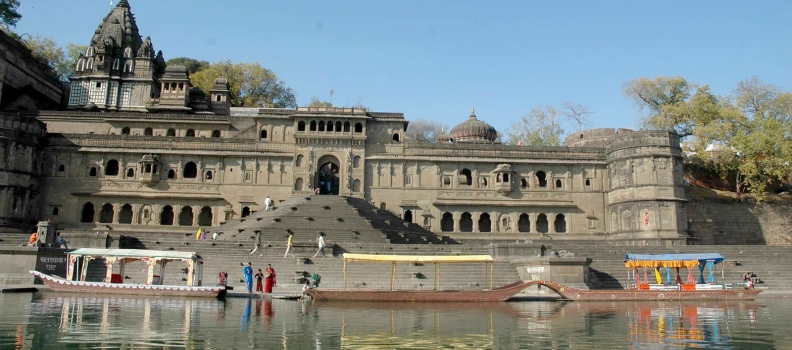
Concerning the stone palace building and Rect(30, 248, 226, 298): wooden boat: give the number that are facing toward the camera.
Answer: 1

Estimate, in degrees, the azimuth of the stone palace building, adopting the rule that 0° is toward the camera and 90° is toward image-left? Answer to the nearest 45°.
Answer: approximately 0°

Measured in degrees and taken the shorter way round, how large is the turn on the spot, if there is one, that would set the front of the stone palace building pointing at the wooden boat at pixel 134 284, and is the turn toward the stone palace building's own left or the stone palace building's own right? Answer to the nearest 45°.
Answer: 0° — it already faces it

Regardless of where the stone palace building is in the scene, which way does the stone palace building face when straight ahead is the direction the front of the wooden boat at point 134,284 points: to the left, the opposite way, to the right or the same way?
to the left

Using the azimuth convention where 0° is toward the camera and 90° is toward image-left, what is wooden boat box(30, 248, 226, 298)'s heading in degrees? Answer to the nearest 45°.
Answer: approximately 90°

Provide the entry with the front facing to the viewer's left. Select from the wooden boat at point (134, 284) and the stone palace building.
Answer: the wooden boat

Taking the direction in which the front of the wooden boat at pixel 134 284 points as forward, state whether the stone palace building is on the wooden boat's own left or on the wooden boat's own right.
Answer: on the wooden boat's own right
